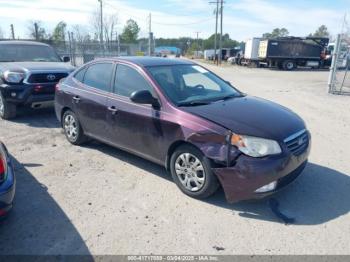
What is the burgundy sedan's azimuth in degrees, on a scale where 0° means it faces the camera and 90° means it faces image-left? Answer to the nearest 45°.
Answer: approximately 315°

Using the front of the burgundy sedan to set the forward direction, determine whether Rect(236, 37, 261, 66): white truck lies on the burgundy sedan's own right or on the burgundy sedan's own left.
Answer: on the burgundy sedan's own left

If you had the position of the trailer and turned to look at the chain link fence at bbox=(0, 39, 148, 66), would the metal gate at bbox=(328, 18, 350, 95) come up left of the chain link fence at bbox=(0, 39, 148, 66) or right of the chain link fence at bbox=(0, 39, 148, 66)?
left

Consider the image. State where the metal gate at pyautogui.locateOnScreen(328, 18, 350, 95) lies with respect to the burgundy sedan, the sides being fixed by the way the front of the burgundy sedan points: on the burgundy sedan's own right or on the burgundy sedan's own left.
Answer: on the burgundy sedan's own left

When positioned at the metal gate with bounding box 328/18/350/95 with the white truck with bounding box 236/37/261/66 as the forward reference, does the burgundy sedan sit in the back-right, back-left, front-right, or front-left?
back-left

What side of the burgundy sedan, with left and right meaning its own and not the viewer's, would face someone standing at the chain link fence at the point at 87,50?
back

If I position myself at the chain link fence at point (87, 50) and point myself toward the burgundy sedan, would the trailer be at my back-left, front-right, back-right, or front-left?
back-left

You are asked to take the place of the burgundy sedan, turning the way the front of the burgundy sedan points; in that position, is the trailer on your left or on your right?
on your left
